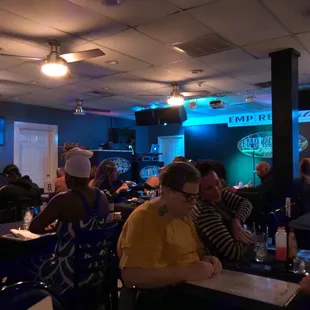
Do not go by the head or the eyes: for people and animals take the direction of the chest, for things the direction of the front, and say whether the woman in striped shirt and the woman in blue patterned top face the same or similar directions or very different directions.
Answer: very different directions

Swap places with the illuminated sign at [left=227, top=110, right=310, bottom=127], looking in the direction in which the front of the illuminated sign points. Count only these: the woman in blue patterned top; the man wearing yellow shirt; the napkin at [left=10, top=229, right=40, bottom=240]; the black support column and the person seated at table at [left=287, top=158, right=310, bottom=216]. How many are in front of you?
5

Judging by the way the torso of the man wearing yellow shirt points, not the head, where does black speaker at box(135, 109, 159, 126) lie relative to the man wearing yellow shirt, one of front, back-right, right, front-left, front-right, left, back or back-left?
back-left

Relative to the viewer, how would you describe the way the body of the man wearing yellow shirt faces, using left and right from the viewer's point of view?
facing the viewer and to the right of the viewer

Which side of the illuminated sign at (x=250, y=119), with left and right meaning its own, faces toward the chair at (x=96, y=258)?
front

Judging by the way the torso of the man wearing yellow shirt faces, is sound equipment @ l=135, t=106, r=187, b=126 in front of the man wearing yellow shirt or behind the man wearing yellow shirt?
behind

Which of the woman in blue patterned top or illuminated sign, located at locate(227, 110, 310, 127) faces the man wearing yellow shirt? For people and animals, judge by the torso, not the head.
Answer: the illuminated sign

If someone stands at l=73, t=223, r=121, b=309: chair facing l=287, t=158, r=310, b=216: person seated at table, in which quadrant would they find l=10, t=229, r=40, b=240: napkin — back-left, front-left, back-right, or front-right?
back-left

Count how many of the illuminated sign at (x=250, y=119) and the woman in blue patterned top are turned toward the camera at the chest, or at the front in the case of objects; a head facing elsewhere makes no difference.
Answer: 1

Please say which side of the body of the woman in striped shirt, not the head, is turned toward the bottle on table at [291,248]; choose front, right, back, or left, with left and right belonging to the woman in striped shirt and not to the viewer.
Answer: left

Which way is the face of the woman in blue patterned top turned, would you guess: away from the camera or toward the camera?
away from the camera

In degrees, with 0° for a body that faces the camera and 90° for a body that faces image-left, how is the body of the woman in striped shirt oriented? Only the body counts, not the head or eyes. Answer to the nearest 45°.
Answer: approximately 315°

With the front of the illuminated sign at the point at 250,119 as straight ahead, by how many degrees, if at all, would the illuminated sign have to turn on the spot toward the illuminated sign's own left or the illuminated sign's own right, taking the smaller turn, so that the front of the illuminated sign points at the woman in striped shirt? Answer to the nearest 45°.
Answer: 0° — it already faces them

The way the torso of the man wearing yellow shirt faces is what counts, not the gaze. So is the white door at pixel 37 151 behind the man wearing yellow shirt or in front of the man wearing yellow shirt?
behind

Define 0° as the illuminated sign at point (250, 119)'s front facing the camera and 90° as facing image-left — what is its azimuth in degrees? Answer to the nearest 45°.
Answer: approximately 0°

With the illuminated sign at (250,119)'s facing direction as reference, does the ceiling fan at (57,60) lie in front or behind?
in front

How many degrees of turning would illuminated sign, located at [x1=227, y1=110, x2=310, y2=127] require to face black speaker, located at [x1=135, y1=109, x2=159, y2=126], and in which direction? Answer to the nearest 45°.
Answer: approximately 45° to its right

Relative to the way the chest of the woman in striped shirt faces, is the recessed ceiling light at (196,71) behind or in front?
behind
